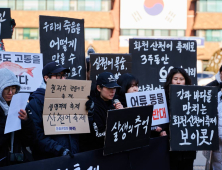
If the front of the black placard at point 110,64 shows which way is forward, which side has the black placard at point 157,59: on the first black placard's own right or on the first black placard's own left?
on the first black placard's own left

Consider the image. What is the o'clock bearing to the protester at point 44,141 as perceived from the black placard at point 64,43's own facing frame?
The protester is roughly at 12 o'clock from the black placard.

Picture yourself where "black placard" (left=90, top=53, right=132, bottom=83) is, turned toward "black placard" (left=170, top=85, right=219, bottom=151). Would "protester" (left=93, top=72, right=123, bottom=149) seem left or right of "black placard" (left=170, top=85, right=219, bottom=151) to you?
right

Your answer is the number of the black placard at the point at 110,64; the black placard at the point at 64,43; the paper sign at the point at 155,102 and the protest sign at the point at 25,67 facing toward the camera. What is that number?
4

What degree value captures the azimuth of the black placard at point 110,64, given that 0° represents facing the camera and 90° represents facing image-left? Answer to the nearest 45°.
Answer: approximately 0°

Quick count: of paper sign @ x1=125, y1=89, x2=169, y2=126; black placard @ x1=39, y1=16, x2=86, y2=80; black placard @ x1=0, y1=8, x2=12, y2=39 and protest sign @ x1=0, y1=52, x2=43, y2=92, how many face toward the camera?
4

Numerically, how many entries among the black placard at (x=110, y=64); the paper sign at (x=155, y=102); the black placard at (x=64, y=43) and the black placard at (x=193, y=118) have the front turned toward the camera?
4

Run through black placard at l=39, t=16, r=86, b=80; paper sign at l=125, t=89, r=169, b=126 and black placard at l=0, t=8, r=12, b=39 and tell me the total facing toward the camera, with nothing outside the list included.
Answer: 3

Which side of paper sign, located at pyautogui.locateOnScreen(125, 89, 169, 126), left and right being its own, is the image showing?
front

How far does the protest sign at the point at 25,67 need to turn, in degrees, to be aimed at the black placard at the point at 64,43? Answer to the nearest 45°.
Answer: approximately 135° to its left

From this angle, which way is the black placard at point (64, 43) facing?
toward the camera

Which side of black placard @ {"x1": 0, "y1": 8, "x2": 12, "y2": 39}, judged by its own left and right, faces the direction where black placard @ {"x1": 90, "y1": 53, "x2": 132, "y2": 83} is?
left

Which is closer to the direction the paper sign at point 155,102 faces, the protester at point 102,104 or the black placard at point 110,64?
the protester
